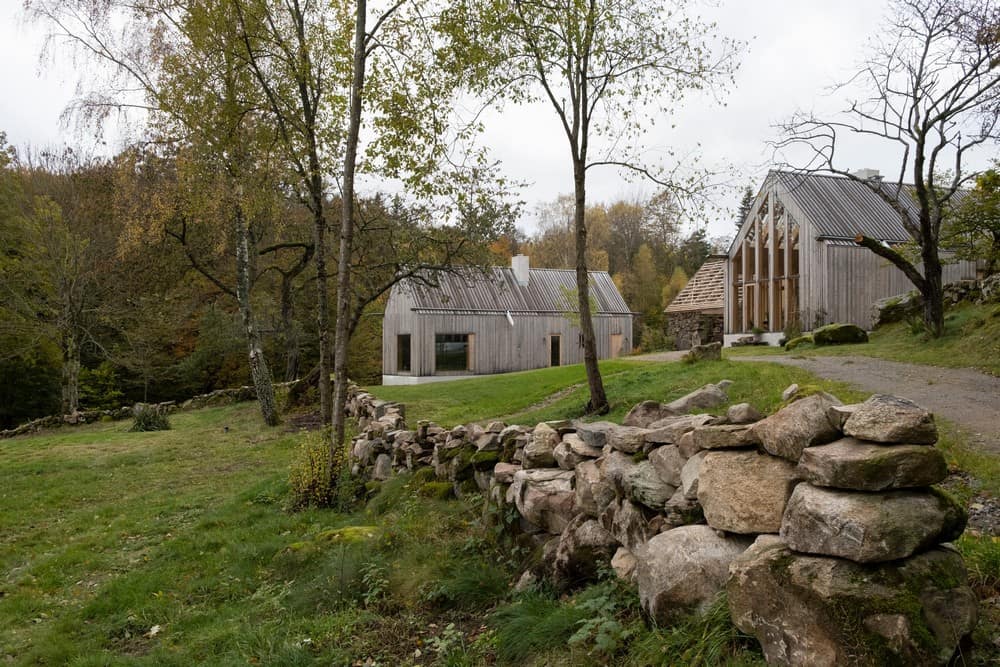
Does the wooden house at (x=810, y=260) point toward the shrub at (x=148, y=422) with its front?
yes

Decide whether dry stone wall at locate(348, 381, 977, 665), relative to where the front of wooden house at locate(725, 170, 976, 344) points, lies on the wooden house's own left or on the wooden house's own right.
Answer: on the wooden house's own left

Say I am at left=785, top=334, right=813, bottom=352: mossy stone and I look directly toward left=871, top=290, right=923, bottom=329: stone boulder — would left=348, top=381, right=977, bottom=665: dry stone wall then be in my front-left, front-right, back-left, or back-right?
back-right

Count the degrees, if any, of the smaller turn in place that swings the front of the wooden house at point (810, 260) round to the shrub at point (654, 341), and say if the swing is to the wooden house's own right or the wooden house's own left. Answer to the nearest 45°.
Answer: approximately 90° to the wooden house's own right

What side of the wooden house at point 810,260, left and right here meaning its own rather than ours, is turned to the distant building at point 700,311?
right

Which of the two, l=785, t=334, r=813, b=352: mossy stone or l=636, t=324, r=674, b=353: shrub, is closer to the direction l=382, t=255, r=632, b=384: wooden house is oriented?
the mossy stone

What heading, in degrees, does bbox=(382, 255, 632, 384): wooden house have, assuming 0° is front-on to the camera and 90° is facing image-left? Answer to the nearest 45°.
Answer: approximately 315°

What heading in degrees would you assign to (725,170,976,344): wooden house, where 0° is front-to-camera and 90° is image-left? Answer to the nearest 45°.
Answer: approximately 45°
